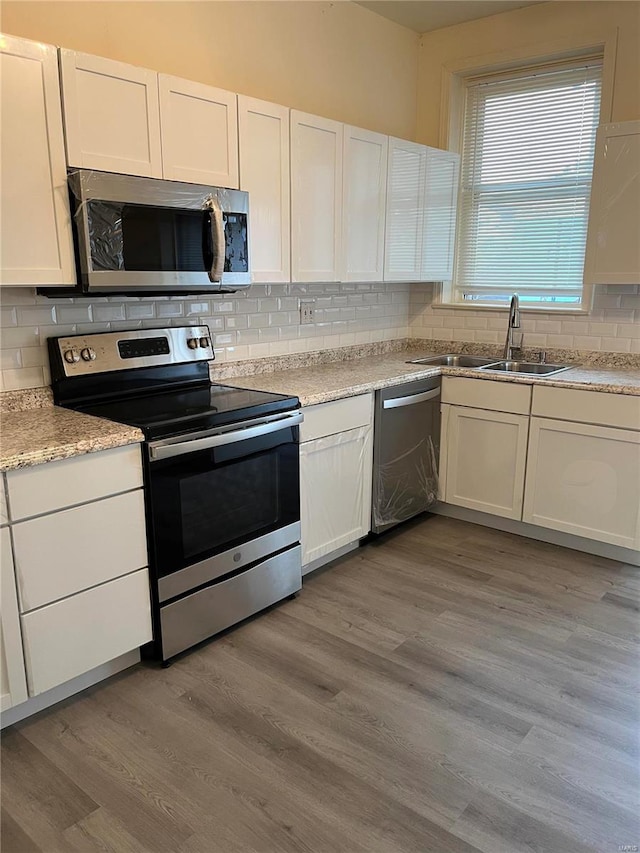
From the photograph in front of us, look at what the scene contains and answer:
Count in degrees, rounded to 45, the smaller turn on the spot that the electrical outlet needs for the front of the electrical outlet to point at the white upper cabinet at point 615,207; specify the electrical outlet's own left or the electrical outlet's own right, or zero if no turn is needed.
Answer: approximately 45° to the electrical outlet's own left

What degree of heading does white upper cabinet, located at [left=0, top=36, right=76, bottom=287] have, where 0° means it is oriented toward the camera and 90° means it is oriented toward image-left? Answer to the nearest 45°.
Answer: approximately 315°

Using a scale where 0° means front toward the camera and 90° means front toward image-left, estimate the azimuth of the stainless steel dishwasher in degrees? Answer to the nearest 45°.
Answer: approximately 315°

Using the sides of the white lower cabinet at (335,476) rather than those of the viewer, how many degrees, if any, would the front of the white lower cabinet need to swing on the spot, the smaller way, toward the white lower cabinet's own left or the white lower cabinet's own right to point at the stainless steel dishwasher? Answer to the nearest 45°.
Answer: approximately 90° to the white lower cabinet's own left

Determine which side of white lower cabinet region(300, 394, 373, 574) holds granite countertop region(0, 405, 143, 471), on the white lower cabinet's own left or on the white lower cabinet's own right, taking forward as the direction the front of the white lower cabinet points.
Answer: on the white lower cabinet's own right

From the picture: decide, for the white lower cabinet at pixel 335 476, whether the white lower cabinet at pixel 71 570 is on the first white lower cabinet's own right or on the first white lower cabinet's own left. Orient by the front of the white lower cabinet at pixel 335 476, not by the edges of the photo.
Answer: on the first white lower cabinet's own right

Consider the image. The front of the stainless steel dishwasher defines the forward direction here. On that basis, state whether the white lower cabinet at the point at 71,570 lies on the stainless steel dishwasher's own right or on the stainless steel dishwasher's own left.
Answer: on the stainless steel dishwasher's own right

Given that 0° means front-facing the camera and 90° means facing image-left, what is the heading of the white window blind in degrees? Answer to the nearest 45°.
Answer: approximately 45°

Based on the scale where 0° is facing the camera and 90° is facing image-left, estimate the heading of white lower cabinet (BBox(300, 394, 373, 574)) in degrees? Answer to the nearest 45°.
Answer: approximately 315°
